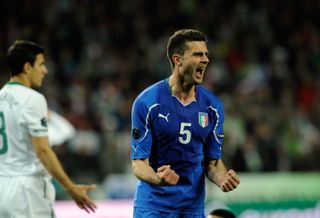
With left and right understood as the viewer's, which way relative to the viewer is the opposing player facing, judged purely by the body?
facing away from the viewer and to the right of the viewer

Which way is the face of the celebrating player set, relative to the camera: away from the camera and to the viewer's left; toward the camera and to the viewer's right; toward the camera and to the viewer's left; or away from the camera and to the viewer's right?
toward the camera and to the viewer's right

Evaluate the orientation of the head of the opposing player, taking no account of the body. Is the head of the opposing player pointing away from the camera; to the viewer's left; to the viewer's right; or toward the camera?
to the viewer's right

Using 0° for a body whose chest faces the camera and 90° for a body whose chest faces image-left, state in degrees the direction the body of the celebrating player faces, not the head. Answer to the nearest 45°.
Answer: approximately 315°

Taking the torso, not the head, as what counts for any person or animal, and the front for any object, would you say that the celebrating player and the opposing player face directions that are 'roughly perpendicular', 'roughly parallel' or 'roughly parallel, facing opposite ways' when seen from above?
roughly perpendicular
